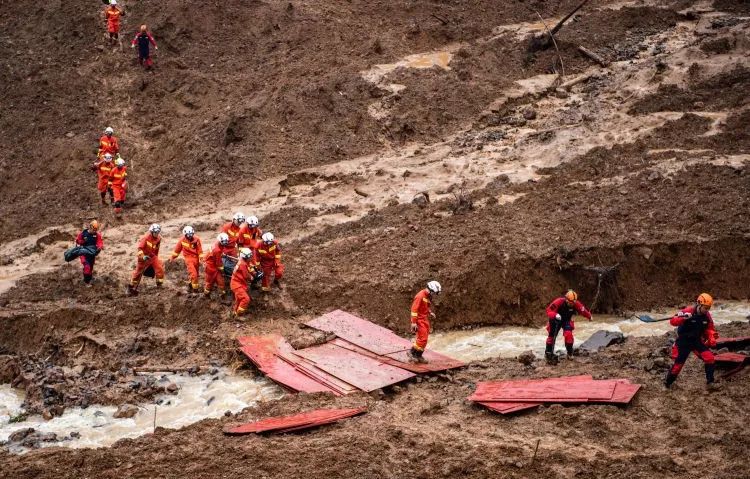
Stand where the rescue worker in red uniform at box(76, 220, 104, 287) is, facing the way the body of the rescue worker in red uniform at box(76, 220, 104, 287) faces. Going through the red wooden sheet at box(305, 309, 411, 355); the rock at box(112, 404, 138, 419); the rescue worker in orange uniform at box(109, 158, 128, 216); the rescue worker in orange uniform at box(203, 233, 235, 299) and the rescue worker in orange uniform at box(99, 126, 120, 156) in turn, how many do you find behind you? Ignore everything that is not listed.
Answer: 2

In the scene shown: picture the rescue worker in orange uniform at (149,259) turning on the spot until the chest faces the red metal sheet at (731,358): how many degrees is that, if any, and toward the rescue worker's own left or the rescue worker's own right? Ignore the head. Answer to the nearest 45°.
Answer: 0° — they already face it

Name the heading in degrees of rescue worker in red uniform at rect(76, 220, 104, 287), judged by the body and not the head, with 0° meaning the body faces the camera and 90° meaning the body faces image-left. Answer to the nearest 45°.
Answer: approximately 0°

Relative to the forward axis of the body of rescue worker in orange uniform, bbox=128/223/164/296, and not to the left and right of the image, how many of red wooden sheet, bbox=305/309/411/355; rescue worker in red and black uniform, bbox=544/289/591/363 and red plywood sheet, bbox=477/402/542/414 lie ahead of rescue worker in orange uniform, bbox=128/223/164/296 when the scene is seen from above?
3

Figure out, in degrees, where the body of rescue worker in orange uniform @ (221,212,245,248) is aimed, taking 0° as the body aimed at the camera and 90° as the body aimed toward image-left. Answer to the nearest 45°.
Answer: approximately 315°

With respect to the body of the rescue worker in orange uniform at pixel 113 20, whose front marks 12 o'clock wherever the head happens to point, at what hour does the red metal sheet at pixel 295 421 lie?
The red metal sheet is roughly at 12 o'clock from the rescue worker in orange uniform.
